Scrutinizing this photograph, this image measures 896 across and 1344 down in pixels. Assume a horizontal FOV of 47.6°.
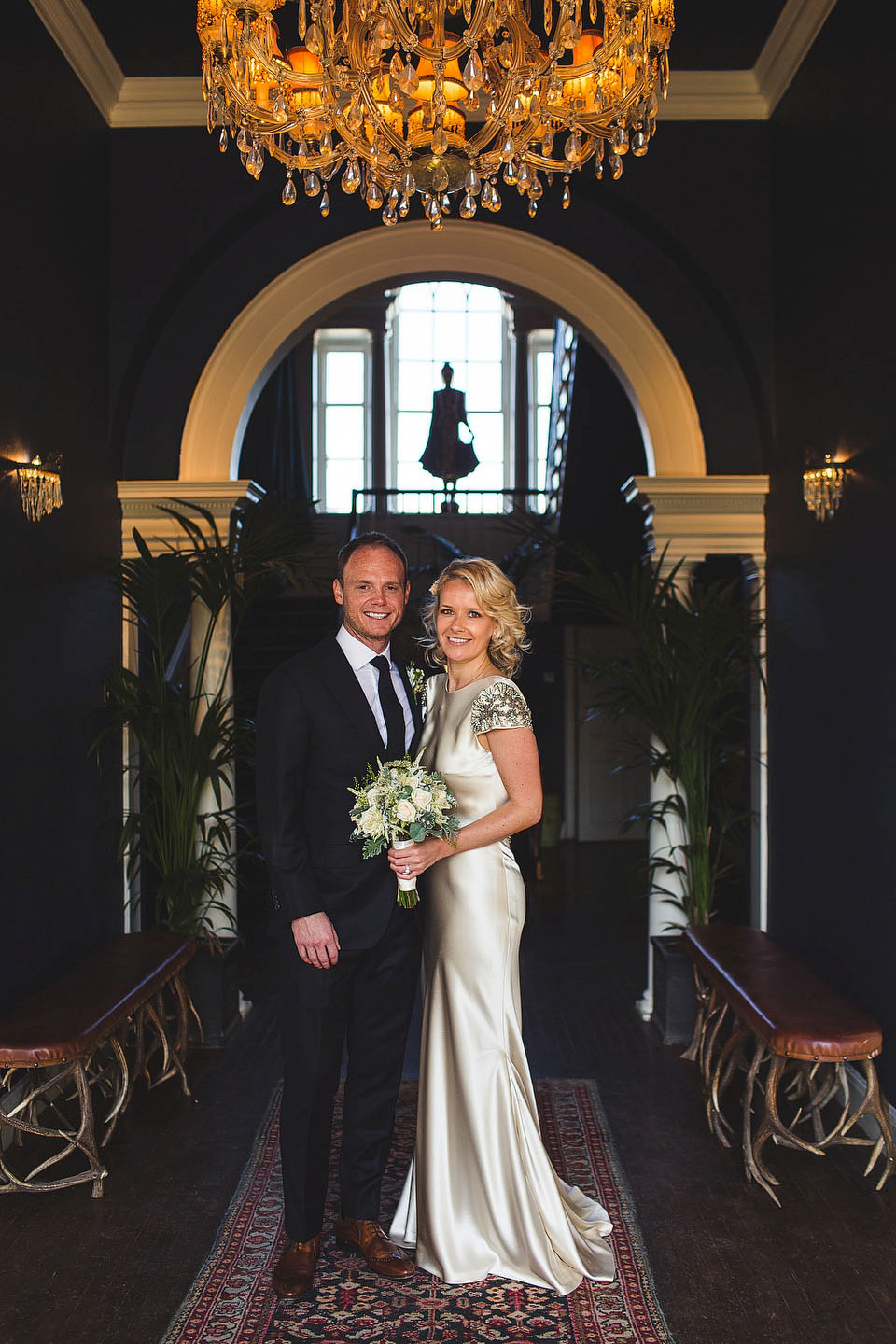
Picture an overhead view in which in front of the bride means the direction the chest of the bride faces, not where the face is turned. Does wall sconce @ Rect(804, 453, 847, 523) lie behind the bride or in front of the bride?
behind

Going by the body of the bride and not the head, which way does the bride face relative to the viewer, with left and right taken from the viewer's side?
facing the viewer and to the left of the viewer

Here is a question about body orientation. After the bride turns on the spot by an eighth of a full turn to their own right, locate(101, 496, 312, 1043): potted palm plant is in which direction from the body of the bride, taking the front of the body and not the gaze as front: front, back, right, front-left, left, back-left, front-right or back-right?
front-right

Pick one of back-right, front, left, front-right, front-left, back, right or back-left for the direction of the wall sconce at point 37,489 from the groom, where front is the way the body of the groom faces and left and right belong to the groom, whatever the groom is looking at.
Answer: back

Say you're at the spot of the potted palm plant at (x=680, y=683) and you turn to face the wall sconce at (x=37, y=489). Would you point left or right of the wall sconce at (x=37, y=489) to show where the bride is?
left

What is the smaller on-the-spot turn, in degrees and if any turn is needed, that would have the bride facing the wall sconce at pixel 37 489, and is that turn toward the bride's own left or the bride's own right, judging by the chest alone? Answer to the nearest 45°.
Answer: approximately 90° to the bride's own right

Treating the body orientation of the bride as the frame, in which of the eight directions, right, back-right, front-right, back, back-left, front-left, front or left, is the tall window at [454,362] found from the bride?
back-right

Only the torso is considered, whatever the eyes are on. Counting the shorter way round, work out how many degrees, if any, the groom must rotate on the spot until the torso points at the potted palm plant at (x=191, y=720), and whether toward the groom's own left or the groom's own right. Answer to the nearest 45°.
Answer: approximately 135° to the groom's own left

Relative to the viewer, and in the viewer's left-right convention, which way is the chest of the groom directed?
facing the viewer and to the right of the viewer
